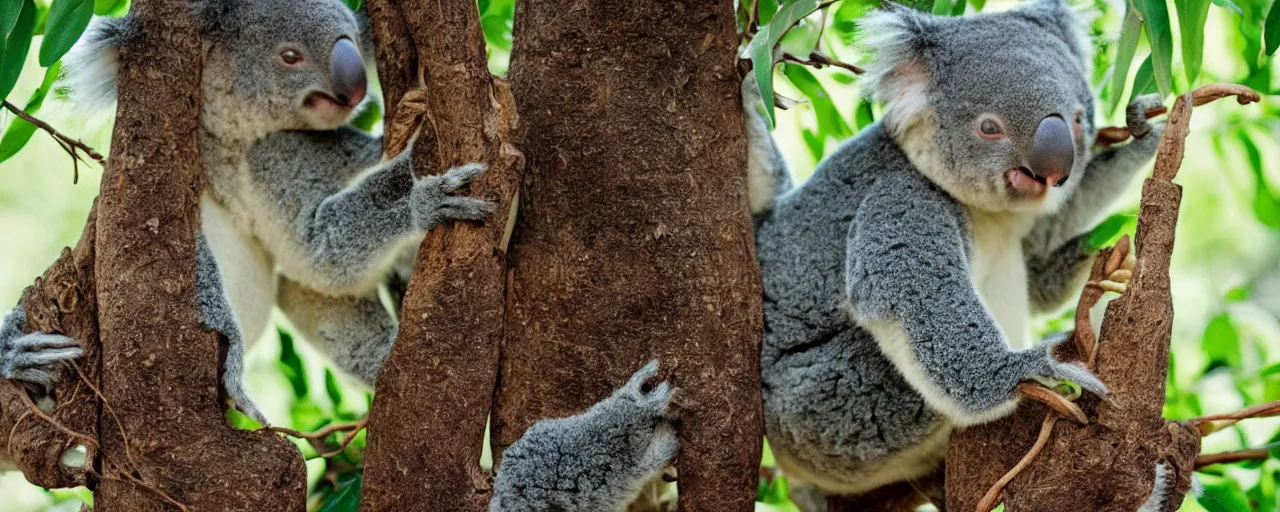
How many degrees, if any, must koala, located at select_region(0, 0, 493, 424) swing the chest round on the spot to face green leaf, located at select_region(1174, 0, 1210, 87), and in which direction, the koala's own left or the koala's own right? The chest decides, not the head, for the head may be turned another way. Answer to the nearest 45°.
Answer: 0° — it already faces it

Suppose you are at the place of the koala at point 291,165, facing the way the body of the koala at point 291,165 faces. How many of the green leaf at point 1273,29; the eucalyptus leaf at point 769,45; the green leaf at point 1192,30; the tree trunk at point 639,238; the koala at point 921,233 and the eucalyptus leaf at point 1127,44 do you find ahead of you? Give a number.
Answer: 6

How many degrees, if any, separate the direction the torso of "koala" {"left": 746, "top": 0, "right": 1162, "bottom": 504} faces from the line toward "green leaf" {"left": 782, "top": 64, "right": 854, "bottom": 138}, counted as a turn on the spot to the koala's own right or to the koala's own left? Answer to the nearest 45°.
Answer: approximately 180°

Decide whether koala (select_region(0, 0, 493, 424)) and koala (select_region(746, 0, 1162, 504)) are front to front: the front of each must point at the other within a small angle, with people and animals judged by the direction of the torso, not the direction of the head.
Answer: no

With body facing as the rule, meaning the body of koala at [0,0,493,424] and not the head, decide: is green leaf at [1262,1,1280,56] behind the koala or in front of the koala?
in front

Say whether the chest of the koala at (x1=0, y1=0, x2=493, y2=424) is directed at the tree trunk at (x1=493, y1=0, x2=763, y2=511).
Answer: yes

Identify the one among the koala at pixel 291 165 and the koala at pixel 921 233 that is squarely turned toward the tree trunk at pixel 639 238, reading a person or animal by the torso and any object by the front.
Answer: the koala at pixel 291 165

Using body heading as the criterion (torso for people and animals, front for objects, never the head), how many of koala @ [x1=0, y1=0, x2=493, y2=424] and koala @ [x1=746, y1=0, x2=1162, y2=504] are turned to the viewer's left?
0

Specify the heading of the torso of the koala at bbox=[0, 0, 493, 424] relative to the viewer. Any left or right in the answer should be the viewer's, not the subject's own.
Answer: facing the viewer and to the right of the viewer

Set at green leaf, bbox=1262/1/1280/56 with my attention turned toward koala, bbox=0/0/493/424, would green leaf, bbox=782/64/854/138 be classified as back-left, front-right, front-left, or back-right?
front-right
